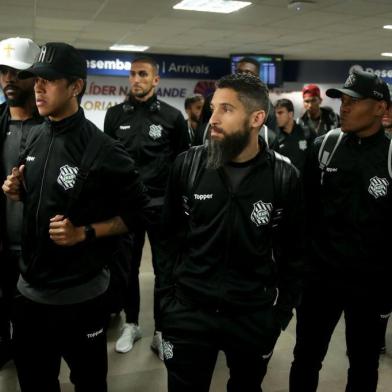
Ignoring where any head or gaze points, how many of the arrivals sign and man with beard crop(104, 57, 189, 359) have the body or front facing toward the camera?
2

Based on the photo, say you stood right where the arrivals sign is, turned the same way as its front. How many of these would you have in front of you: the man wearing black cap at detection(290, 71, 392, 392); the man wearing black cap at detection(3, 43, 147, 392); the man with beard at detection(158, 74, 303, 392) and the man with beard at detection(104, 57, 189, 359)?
4

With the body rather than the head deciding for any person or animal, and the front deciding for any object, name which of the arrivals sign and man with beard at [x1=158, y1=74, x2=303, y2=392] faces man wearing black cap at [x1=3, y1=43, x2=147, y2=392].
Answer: the arrivals sign

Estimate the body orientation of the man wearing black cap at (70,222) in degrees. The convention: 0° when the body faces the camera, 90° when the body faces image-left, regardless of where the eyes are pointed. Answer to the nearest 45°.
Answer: approximately 45°

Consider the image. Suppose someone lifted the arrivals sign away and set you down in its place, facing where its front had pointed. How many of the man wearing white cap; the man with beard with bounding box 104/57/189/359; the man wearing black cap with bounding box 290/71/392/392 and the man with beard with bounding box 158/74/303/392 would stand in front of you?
4

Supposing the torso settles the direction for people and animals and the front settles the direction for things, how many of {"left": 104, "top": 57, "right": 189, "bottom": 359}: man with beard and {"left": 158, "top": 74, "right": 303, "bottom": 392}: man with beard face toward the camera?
2

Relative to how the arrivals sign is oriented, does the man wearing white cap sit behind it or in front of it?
in front

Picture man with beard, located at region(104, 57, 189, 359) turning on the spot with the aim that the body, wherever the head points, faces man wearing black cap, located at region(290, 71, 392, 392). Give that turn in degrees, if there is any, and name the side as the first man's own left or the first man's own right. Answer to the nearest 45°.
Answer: approximately 45° to the first man's own left

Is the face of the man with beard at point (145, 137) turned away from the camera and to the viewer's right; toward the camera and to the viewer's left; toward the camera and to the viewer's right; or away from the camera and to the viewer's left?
toward the camera and to the viewer's left

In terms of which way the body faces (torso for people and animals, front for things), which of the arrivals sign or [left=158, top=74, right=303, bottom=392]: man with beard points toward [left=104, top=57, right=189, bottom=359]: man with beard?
the arrivals sign

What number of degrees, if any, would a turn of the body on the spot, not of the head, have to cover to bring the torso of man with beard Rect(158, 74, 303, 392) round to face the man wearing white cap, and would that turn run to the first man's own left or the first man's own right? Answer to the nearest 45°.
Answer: approximately 135° to the first man's own right

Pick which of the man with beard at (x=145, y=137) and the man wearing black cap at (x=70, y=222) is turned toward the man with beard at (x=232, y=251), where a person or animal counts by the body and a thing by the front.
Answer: the man with beard at (x=145, y=137)
